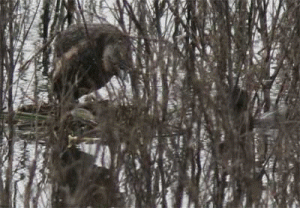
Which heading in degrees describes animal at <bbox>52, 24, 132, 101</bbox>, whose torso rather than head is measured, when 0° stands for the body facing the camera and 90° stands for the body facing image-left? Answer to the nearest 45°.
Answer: approximately 270°
